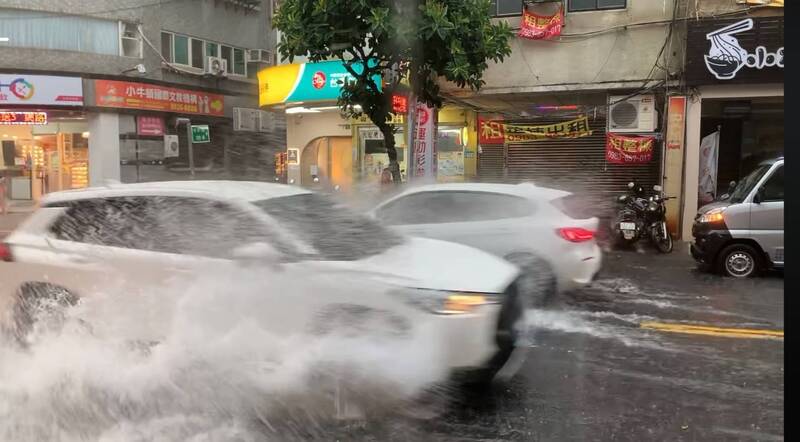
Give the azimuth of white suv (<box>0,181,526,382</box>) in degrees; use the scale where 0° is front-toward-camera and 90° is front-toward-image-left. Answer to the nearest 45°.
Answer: approximately 315°

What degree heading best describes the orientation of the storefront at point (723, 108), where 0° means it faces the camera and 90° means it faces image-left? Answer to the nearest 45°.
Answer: approximately 0°
